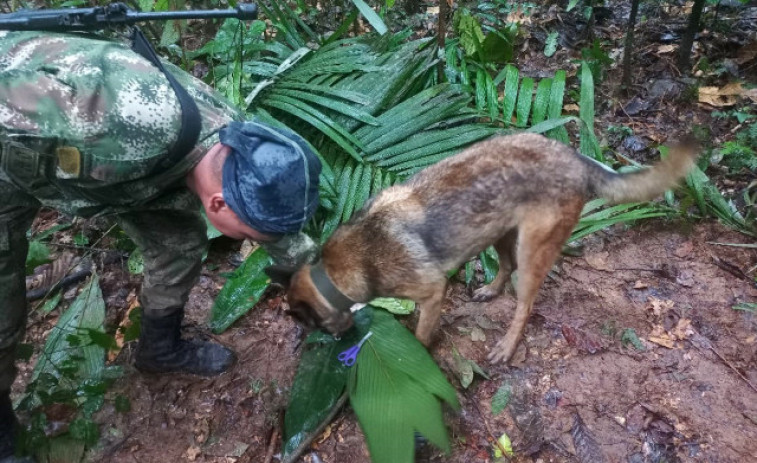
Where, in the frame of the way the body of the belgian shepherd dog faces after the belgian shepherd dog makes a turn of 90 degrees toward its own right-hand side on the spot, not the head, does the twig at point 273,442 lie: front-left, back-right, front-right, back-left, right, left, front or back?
back-left

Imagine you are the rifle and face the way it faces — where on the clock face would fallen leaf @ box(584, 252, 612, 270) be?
The fallen leaf is roughly at 12 o'clock from the rifle.

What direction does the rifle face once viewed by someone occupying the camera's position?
facing to the right of the viewer

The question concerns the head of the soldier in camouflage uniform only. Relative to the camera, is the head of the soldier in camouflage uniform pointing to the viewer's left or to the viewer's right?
to the viewer's right

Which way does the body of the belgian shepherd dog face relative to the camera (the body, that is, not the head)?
to the viewer's left

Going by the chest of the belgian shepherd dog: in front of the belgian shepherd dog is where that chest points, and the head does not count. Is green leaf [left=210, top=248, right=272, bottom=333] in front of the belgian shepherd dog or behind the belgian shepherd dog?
in front

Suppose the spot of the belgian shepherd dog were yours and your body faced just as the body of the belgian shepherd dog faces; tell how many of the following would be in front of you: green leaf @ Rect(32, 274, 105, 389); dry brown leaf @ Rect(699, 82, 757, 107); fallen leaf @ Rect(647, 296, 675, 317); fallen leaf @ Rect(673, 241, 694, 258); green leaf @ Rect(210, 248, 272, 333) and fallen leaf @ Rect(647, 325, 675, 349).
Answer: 2

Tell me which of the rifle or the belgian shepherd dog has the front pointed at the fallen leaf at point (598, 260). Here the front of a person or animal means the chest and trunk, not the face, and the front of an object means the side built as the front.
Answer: the rifle

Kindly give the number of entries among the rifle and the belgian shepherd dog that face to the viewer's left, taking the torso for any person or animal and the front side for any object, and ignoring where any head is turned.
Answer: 1

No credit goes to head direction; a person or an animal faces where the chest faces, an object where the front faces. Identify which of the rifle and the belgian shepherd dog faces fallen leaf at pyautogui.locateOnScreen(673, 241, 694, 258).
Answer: the rifle

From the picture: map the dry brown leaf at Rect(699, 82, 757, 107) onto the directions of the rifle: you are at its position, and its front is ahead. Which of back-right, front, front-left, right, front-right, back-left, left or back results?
front

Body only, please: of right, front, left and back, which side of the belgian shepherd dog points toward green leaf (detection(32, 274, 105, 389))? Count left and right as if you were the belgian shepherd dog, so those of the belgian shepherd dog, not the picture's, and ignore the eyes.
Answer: front

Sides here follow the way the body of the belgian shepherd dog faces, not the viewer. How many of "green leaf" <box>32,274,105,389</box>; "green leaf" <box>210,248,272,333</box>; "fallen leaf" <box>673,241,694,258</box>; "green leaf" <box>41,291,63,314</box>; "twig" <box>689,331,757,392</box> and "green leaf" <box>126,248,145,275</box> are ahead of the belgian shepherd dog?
4

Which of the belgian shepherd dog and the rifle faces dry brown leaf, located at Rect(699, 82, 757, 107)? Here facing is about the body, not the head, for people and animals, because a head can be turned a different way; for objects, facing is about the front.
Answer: the rifle
